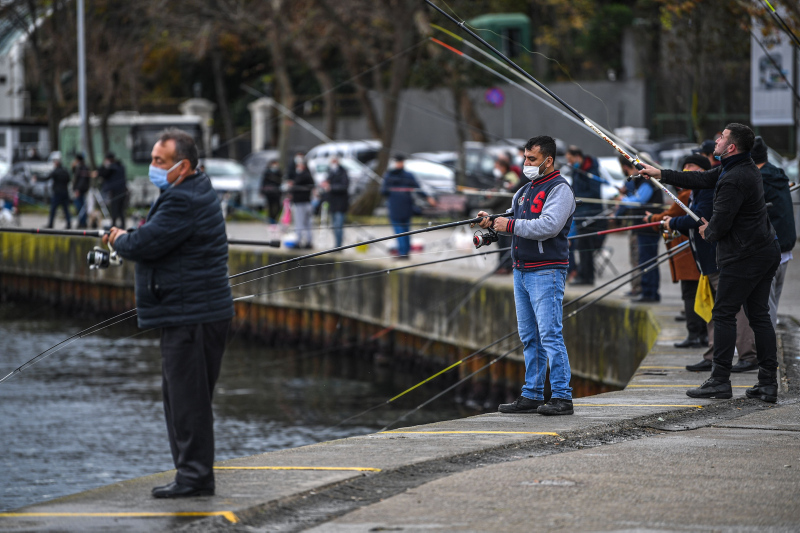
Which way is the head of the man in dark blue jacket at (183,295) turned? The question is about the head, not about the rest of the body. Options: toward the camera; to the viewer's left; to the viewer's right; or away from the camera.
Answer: to the viewer's left

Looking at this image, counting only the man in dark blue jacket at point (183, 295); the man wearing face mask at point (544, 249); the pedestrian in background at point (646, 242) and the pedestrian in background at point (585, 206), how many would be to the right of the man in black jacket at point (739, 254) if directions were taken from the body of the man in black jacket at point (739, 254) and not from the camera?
2

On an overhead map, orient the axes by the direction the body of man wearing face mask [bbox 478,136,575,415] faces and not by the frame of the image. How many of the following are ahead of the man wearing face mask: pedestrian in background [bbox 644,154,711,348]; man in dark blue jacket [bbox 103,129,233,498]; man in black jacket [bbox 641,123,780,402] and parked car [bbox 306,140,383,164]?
1

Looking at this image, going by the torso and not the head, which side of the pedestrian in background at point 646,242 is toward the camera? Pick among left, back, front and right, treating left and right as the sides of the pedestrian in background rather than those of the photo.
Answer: left

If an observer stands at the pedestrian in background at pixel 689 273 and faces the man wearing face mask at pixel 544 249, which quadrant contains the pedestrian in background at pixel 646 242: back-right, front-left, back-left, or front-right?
back-right

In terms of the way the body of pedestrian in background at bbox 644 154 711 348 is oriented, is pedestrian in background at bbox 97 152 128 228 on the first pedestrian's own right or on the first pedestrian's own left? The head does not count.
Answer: on the first pedestrian's own right

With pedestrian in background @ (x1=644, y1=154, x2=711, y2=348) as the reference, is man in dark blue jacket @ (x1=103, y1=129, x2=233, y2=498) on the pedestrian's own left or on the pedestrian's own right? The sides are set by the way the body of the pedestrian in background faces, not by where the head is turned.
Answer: on the pedestrian's own left

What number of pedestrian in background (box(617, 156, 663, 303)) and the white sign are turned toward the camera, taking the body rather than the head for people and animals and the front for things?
1

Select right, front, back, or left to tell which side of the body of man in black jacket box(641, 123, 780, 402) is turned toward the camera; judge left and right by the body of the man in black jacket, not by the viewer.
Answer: left

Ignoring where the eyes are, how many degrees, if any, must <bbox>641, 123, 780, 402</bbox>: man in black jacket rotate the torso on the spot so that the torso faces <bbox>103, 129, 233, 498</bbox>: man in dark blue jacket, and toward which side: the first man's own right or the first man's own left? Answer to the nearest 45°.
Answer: approximately 45° to the first man's own left

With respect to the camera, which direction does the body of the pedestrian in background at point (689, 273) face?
to the viewer's left

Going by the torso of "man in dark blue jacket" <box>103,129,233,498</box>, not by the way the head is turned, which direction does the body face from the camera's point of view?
to the viewer's left
